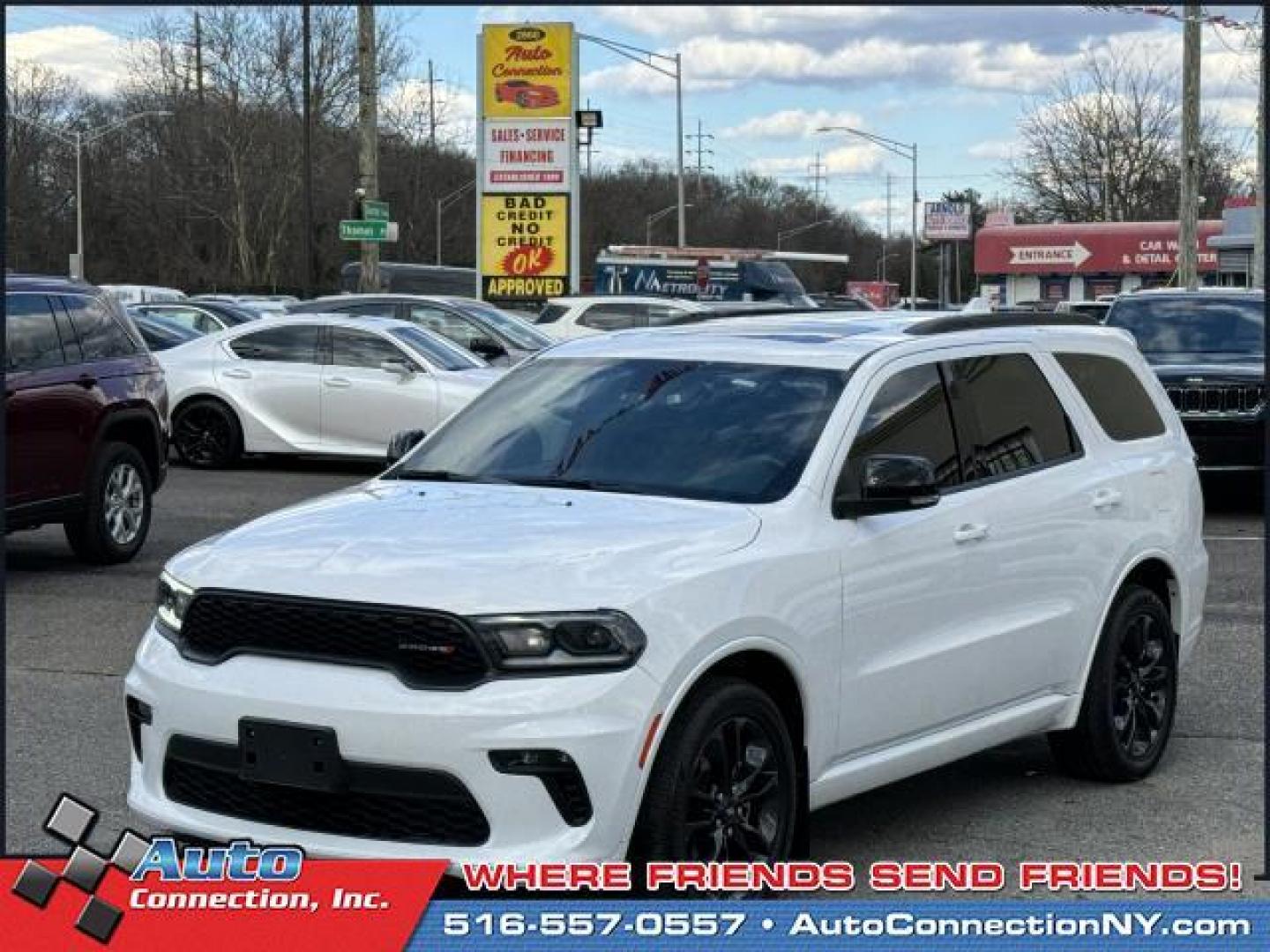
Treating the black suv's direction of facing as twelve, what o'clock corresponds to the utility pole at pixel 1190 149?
The utility pole is roughly at 6 o'clock from the black suv.

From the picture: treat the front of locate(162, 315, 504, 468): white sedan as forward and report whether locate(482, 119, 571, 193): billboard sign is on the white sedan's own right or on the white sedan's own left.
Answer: on the white sedan's own left

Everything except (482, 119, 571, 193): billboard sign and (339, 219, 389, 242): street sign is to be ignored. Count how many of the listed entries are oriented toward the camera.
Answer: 2

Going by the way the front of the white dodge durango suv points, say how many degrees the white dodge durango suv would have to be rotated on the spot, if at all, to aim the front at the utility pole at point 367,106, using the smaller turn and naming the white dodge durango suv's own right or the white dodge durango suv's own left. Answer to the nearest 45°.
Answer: approximately 135° to the white dodge durango suv's own right

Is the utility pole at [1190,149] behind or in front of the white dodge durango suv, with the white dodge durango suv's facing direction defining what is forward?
behind

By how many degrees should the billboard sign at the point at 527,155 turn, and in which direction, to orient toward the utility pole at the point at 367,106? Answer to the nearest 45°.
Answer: approximately 90° to its right
